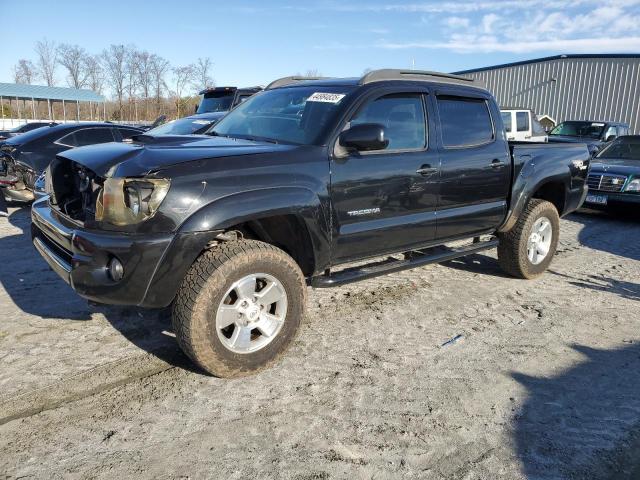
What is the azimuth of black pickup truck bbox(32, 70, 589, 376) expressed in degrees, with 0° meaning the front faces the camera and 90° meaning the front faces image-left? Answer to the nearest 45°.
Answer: approximately 45°

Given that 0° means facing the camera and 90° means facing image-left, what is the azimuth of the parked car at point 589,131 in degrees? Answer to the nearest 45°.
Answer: approximately 45°

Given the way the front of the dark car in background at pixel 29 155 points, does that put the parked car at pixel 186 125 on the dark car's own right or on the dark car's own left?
on the dark car's own right

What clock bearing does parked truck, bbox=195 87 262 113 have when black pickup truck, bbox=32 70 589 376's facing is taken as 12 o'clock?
The parked truck is roughly at 4 o'clock from the black pickup truck.

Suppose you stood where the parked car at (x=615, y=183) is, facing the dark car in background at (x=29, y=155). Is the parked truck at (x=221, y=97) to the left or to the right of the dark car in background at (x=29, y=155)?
right

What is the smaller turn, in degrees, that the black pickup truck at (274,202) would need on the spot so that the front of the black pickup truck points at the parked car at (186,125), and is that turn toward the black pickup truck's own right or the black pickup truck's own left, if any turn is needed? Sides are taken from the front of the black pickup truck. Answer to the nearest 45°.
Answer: approximately 135° to the black pickup truck's own right

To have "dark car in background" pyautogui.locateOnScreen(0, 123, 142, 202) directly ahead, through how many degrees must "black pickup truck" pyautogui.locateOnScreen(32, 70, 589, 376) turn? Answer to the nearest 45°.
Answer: approximately 90° to its right

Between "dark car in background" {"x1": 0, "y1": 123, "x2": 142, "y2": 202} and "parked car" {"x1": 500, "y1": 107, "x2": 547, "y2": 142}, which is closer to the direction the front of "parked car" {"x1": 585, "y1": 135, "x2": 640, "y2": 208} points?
the dark car in background
